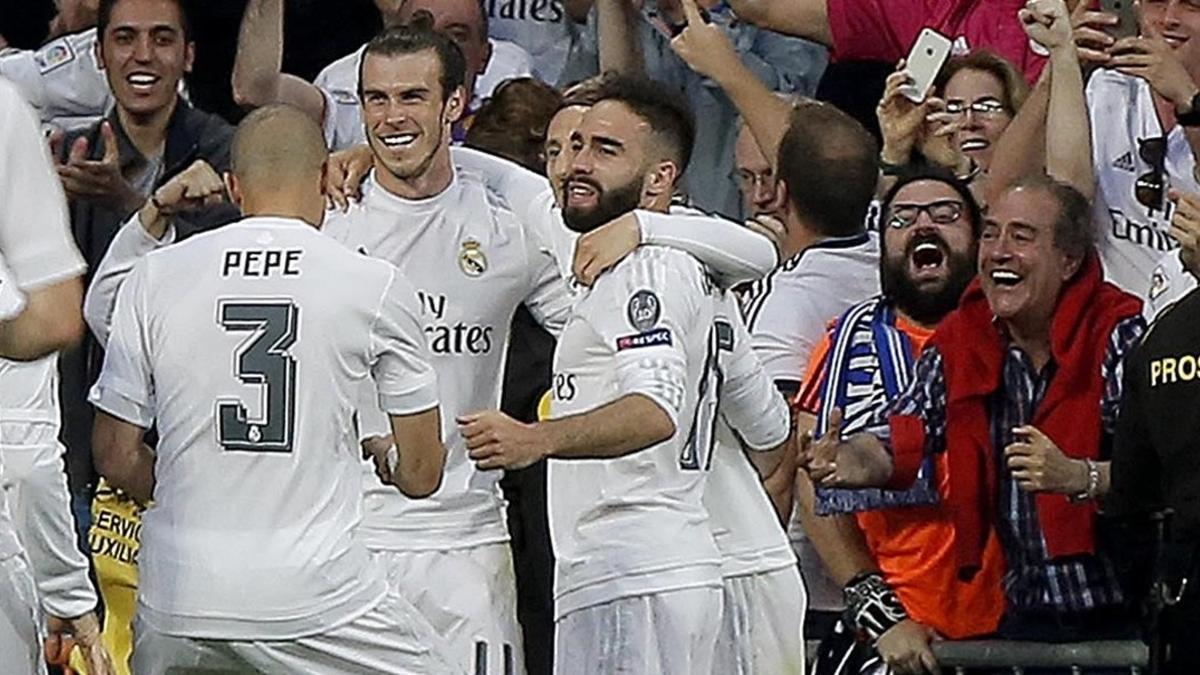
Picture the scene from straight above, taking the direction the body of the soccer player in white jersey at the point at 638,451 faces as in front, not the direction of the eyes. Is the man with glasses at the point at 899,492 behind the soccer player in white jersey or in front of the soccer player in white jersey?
behind

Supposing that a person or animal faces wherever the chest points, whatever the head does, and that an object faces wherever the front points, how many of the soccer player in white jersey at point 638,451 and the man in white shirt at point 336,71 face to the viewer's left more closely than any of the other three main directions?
1

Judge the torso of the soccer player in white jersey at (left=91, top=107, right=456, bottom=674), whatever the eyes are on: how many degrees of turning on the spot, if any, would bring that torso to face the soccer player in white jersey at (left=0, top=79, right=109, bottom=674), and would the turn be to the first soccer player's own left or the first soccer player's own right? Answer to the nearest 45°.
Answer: approximately 135° to the first soccer player's own left

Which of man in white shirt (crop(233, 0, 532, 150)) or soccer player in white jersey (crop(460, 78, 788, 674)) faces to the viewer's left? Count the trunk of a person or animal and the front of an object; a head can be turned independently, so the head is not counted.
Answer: the soccer player in white jersey

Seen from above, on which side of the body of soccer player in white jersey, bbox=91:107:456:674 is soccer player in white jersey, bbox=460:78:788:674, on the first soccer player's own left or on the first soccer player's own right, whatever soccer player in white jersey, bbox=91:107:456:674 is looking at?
on the first soccer player's own right

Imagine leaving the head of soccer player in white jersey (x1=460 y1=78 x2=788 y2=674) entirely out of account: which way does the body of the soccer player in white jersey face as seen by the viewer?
to the viewer's left

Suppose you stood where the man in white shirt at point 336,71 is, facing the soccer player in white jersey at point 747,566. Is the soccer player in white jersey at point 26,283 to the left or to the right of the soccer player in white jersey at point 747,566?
right

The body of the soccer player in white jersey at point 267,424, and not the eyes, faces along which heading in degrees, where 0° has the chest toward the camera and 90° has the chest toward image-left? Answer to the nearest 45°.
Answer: approximately 180°

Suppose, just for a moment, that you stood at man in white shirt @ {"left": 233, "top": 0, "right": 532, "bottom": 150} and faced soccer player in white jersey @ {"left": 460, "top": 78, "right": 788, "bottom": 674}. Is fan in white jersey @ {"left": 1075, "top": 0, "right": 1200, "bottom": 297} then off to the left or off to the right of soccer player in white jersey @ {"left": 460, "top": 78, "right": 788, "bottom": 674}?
left
